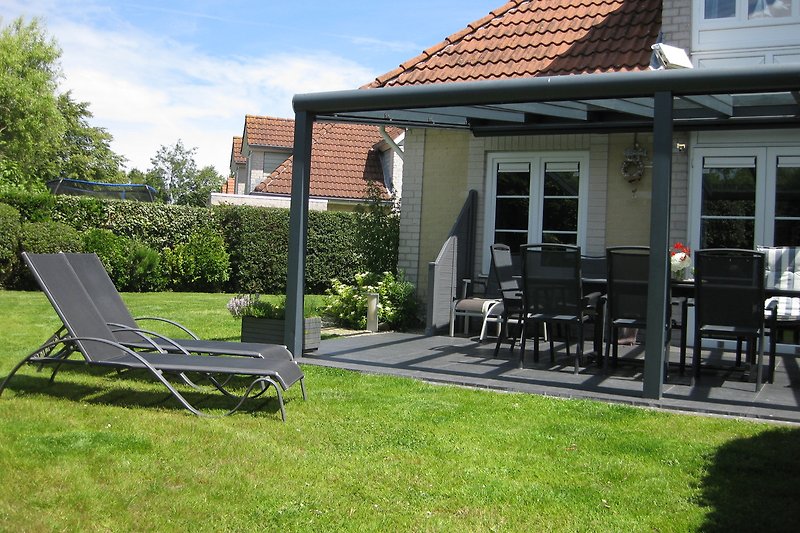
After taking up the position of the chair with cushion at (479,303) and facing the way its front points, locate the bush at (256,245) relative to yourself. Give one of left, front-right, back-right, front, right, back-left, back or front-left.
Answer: right

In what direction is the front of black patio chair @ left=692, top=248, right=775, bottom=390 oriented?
away from the camera

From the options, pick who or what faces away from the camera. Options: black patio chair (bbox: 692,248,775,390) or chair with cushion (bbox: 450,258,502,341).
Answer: the black patio chair

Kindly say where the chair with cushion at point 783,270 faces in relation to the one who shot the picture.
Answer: facing the viewer

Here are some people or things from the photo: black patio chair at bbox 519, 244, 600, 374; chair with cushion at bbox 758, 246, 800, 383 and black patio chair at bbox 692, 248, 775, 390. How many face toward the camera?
1

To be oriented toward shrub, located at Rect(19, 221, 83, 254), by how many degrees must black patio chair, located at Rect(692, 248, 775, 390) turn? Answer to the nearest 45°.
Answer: approximately 90° to its left

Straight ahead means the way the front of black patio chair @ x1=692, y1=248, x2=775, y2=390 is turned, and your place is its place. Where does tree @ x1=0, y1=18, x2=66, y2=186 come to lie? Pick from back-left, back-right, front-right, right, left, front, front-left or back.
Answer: front-left

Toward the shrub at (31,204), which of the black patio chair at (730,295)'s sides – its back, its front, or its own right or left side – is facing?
left

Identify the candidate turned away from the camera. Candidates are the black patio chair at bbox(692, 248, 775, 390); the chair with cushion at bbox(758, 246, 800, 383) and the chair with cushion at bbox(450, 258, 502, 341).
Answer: the black patio chair

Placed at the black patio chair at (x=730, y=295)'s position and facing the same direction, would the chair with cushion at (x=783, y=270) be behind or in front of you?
in front

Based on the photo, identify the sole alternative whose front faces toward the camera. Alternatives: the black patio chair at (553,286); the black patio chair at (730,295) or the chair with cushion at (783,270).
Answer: the chair with cushion

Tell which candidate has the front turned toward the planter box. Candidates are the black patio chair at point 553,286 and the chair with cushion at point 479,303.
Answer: the chair with cushion

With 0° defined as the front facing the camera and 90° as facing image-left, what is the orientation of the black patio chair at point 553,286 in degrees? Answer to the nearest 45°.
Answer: approximately 225°

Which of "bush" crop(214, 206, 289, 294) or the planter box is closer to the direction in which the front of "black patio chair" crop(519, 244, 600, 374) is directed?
the bush
